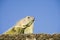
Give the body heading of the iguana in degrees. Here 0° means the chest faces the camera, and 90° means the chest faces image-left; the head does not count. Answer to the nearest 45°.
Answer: approximately 270°
